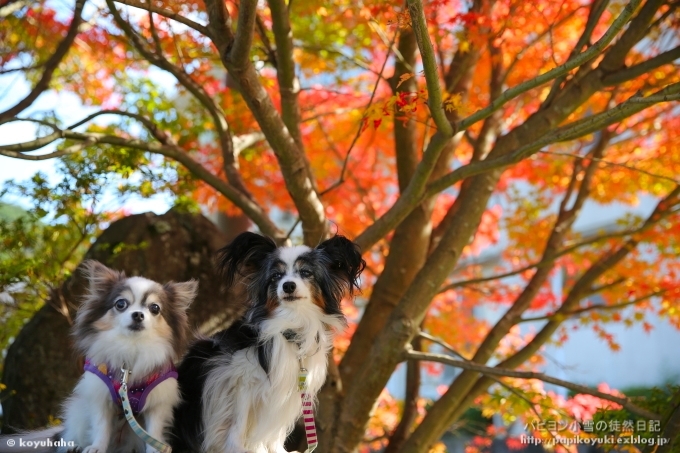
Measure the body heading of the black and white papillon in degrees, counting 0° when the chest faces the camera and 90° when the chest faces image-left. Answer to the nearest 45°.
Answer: approximately 315°
